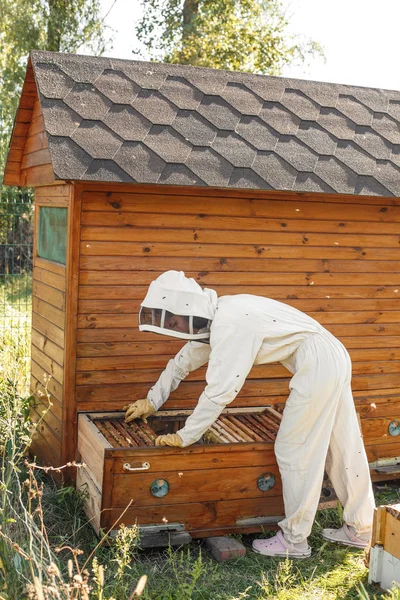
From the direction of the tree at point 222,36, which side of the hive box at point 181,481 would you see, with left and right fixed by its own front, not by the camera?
back

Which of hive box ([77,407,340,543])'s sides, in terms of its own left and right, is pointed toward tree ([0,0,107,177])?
back

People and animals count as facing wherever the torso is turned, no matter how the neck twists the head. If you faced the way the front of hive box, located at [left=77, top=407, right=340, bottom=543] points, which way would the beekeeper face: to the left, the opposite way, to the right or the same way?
to the right

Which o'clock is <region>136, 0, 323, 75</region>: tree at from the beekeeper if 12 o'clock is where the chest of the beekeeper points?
The tree is roughly at 3 o'clock from the beekeeper.

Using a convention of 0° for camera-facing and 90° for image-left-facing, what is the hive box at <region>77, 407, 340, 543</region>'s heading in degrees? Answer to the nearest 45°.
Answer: approximately 0°

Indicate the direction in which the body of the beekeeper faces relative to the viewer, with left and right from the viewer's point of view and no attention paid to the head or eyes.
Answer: facing to the left of the viewer
